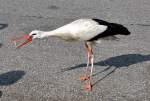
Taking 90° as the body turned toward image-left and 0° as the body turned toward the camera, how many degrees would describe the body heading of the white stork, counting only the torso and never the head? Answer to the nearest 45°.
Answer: approximately 90°
